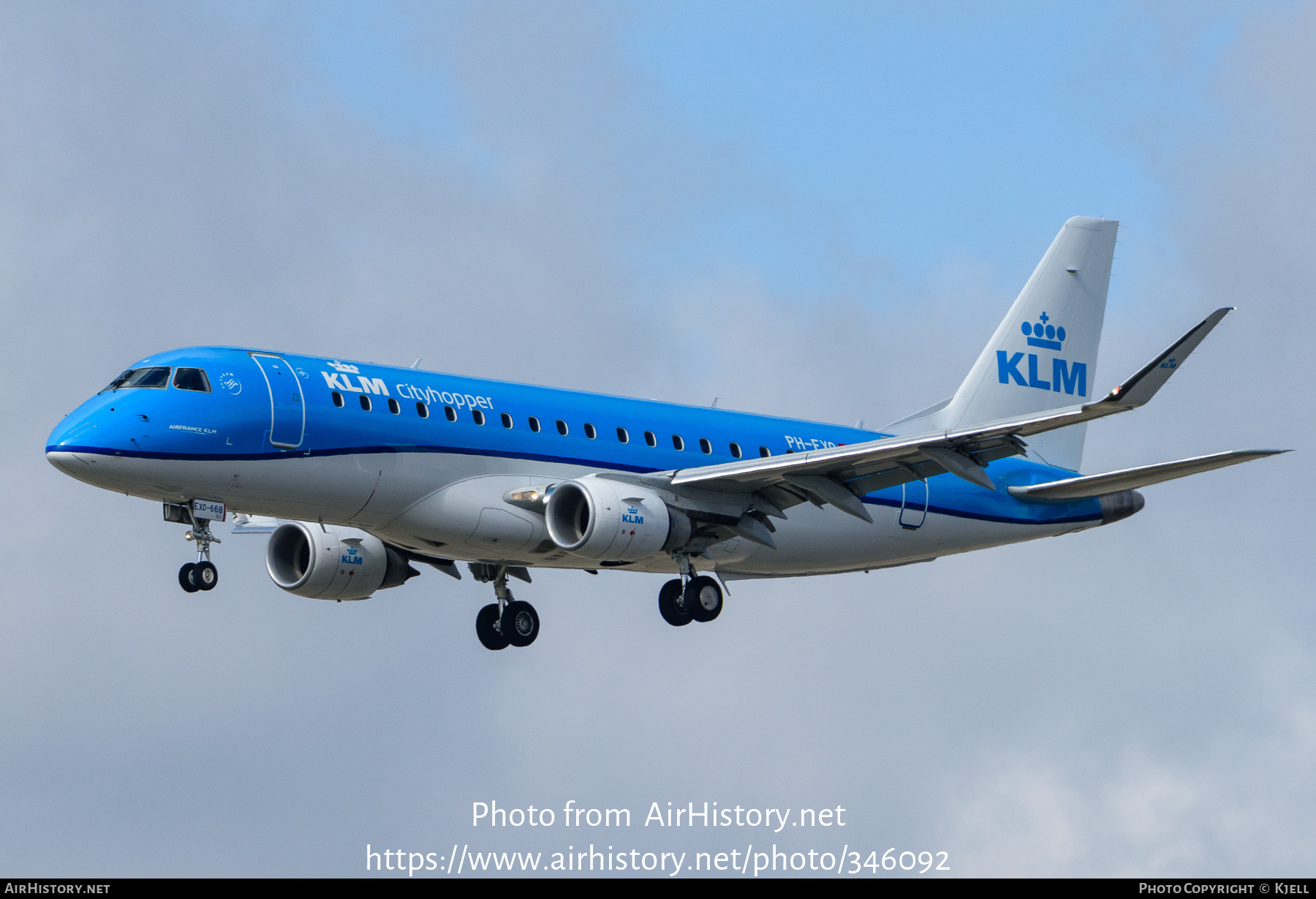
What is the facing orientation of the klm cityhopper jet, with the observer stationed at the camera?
facing the viewer and to the left of the viewer
